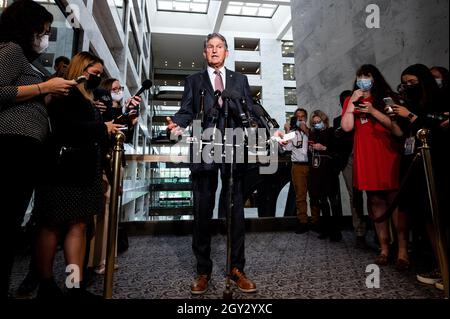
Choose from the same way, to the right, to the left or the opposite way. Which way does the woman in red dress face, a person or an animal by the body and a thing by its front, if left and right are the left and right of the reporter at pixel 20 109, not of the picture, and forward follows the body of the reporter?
the opposite way

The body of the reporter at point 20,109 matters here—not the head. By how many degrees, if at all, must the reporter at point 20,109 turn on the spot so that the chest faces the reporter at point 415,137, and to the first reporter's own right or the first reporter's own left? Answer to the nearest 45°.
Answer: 0° — they already face them

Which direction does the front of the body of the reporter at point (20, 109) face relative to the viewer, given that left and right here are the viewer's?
facing to the right of the viewer

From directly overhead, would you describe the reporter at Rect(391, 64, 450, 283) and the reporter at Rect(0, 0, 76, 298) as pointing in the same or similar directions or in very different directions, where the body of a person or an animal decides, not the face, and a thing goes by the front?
very different directions

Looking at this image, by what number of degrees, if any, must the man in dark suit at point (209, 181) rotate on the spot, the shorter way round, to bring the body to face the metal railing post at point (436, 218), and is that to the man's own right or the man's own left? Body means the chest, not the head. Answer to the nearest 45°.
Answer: approximately 90° to the man's own left

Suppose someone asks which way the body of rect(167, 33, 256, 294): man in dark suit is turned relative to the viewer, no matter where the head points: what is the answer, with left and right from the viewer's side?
facing the viewer

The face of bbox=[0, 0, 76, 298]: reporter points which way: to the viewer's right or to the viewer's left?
to the viewer's right

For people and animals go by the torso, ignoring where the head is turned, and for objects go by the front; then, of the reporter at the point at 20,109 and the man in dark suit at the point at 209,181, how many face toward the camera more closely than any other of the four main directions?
1

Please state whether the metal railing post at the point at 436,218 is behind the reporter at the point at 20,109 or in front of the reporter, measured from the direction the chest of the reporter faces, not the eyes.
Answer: in front

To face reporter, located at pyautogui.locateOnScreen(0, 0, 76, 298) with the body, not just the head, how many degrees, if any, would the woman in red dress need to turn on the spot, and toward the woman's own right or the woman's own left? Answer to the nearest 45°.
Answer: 0° — they already face them

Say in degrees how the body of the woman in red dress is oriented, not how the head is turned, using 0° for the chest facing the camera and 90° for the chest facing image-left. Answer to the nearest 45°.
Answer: approximately 45°

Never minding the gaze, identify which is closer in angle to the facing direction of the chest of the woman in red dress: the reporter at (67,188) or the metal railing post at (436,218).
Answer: the reporter
